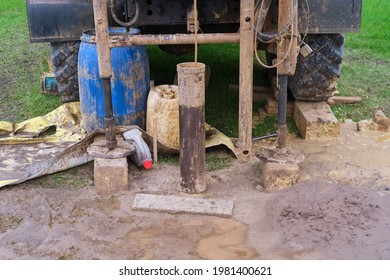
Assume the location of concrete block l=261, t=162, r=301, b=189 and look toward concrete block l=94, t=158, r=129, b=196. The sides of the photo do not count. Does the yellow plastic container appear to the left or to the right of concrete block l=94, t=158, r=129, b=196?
right

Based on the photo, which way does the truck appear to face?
away from the camera

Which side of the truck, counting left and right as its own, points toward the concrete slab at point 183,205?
back

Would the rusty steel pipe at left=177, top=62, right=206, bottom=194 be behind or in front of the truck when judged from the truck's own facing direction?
behind

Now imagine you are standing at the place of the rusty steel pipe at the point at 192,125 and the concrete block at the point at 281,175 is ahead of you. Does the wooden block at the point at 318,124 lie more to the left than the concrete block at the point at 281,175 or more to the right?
left

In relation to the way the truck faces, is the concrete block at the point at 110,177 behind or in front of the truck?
behind

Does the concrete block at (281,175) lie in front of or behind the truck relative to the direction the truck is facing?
behind
